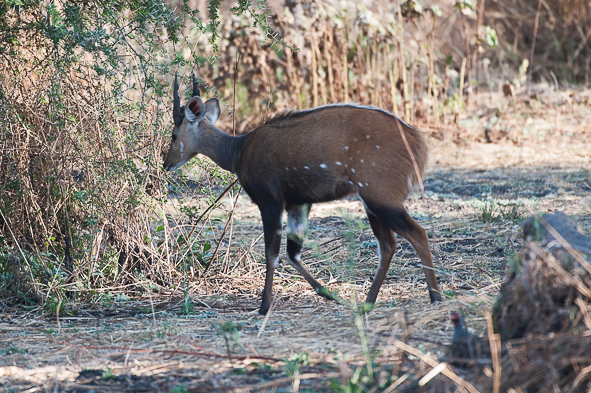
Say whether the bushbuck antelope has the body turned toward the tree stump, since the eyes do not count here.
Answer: no

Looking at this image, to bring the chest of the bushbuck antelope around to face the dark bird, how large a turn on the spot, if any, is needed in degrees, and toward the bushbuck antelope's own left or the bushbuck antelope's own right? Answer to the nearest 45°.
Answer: approximately 90° to the bushbuck antelope's own left

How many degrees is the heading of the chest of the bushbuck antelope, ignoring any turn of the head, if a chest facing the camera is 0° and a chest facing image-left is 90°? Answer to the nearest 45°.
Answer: approximately 90°
